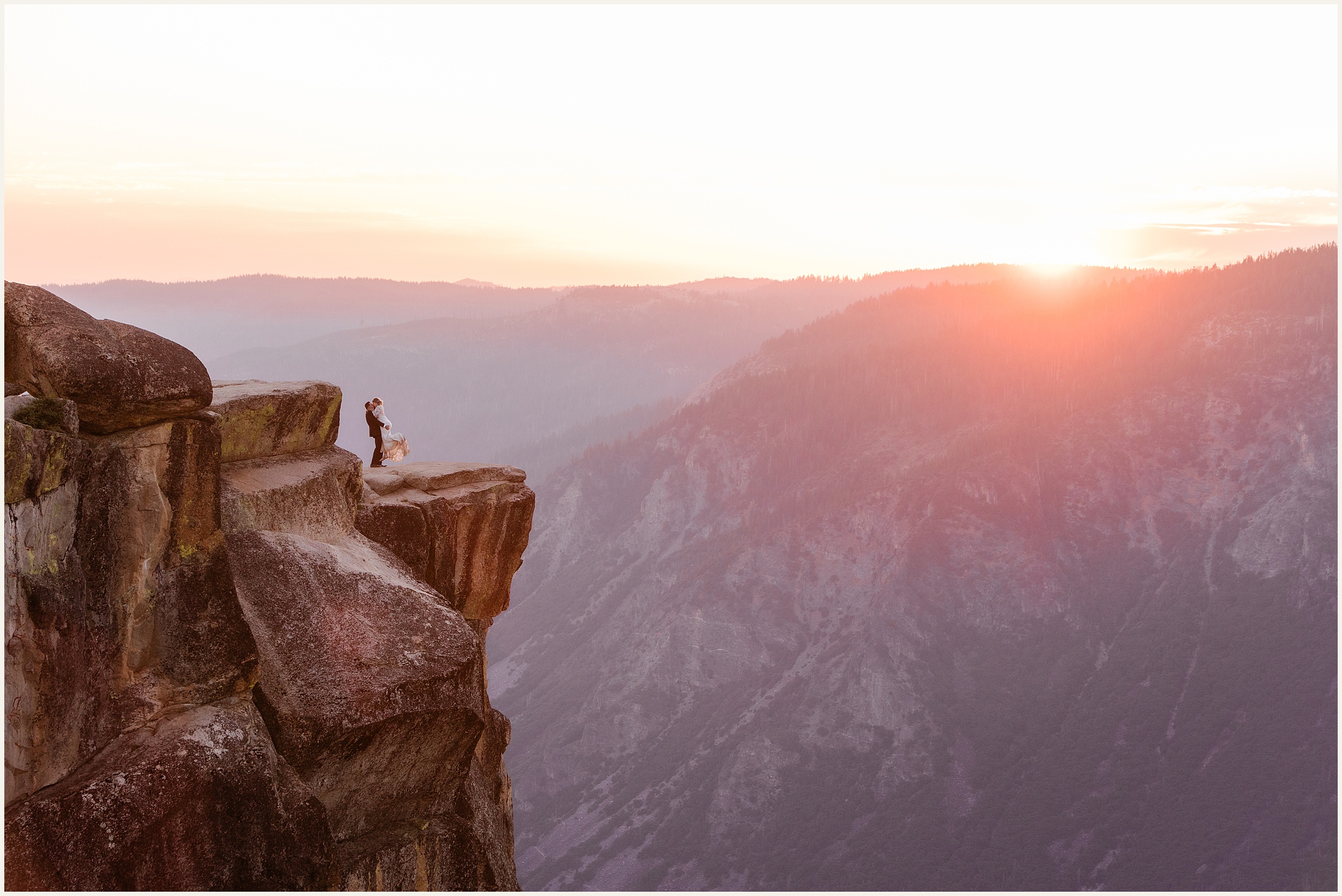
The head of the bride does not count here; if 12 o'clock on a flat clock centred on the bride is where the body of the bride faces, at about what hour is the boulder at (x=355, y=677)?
The boulder is roughly at 9 o'clock from the bride.

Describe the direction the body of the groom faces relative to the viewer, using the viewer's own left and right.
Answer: facing to the right of the viewer

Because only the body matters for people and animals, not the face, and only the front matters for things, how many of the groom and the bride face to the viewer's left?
1

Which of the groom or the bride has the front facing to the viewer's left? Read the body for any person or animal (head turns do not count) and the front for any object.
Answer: the bride

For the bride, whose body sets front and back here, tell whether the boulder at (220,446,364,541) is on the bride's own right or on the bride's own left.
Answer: on the bride's own left

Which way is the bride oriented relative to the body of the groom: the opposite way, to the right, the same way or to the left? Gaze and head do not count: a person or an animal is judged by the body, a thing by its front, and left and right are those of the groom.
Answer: the opposite way

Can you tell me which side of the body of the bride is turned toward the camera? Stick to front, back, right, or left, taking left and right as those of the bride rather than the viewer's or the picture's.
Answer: left

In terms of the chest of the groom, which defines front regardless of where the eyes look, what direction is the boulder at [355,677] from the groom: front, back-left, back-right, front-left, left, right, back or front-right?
right
